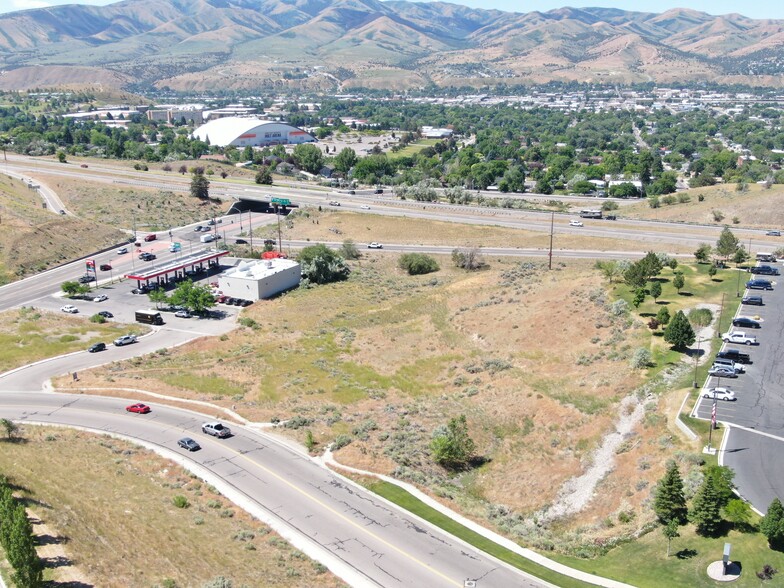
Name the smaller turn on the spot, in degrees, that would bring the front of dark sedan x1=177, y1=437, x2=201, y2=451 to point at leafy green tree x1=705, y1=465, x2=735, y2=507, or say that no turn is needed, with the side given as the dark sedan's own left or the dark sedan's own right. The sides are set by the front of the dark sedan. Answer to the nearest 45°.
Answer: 0° — it already faces it

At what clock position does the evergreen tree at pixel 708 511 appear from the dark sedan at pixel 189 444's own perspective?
The evergreen tree is roughly at 12 o'clock from the dark sedan.

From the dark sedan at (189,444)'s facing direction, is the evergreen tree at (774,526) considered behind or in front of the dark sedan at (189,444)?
in front

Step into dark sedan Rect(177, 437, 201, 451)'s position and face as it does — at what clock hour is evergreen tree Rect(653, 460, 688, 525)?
The evergreen tree is roughly at 12 o'clock from the dark sedan.

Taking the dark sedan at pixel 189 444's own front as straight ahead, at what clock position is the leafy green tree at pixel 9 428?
The leafy green tree is roughly at 5 o'clock from the dark sedan.

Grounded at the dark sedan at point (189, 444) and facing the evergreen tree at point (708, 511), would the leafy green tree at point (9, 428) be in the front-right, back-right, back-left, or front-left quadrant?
back-right

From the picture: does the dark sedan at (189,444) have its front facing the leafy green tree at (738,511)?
yes

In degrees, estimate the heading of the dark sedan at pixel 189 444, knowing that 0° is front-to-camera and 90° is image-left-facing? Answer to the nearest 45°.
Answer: approximately 315°

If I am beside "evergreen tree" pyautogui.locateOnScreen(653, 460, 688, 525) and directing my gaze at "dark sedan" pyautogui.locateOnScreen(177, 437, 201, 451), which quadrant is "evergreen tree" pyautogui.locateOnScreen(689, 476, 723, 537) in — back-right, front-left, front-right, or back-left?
back-left

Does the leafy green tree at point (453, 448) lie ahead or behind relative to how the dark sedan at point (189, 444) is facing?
ahead
